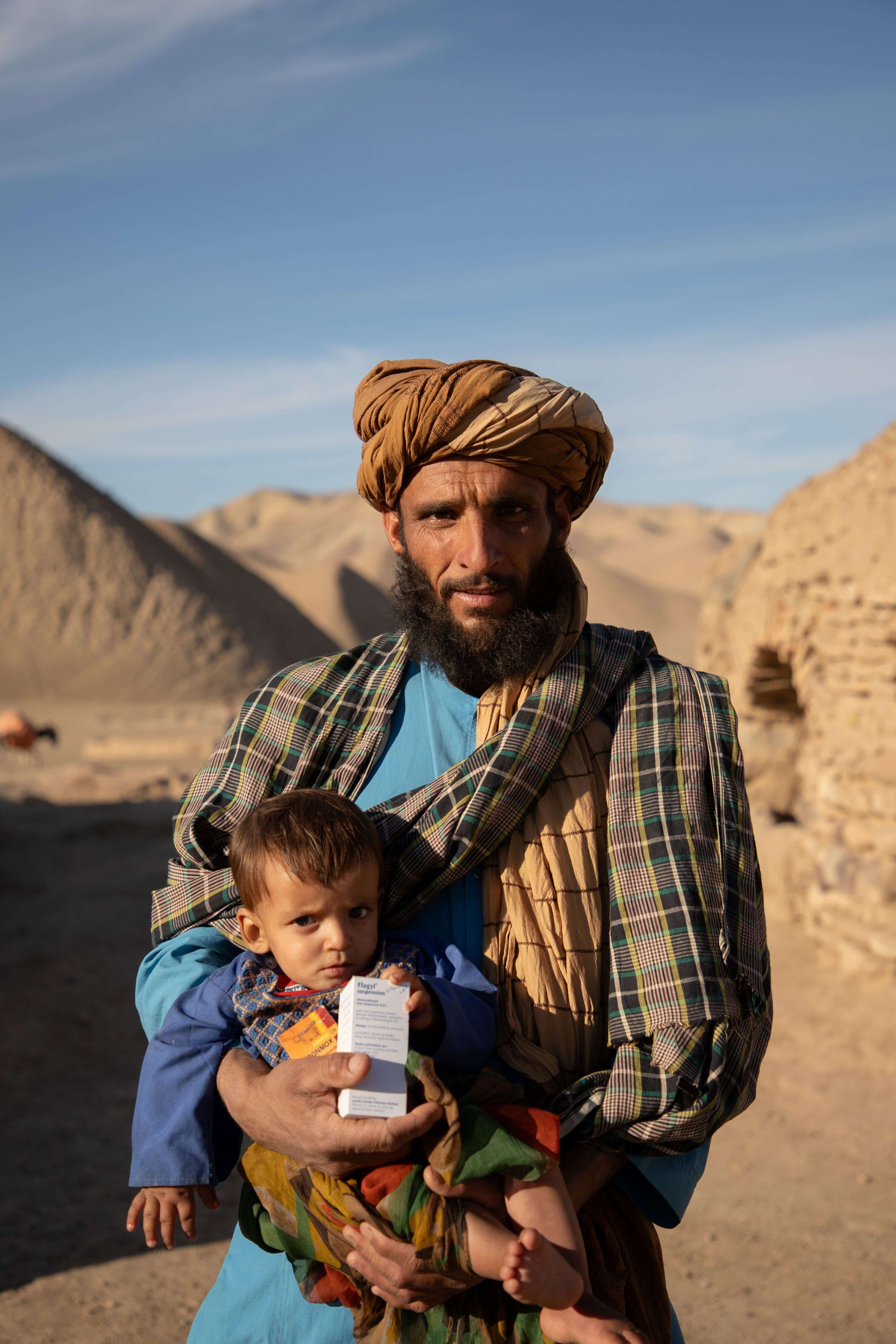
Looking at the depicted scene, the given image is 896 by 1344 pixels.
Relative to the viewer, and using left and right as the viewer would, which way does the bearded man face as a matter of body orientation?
facing the viewer
